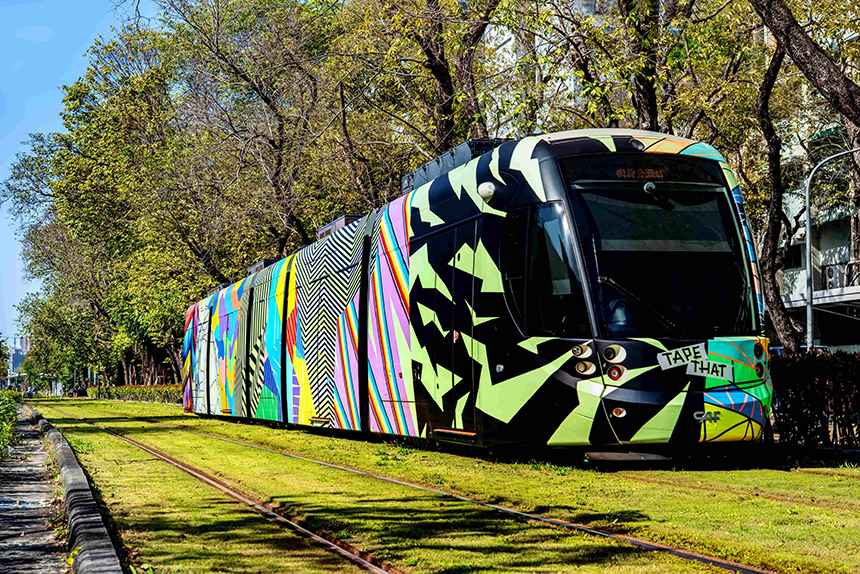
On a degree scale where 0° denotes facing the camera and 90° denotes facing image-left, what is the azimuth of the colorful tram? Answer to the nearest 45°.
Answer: approximately 315°

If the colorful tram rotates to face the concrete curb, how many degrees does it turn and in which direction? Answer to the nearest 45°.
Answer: approximately 90° to its right

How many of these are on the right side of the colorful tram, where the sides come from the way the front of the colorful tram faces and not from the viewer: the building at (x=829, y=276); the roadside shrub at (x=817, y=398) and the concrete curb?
1

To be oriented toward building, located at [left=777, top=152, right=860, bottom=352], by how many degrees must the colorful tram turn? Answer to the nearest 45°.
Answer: approximately 90° to its left

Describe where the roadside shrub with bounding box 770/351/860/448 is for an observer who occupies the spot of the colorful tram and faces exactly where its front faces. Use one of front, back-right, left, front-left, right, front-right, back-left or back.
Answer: left
